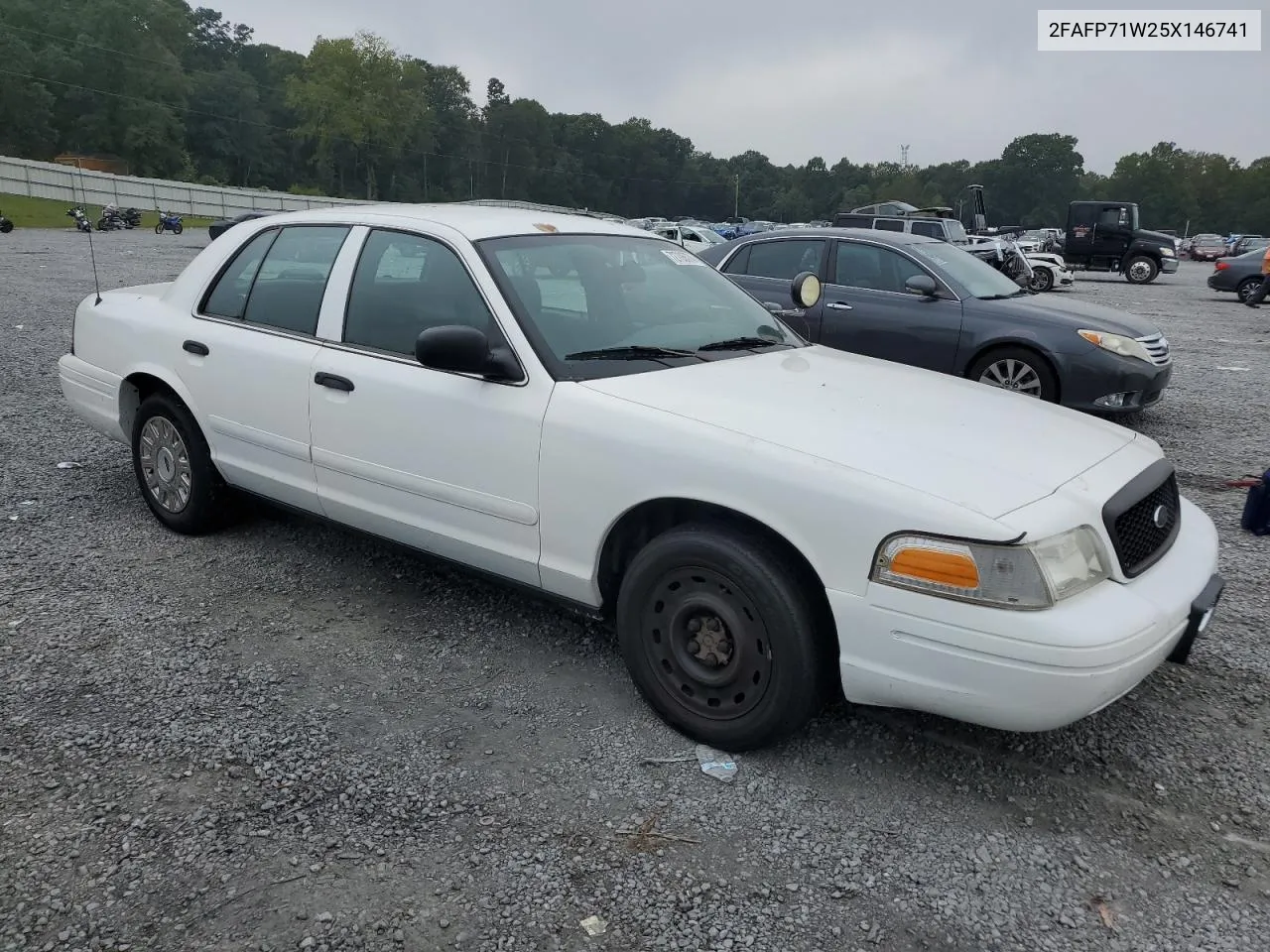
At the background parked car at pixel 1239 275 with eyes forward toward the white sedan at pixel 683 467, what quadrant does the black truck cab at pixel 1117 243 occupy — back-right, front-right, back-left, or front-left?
back-right

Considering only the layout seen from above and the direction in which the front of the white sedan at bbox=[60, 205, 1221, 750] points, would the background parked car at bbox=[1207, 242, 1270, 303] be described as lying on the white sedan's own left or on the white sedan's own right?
on the white sedan's own left

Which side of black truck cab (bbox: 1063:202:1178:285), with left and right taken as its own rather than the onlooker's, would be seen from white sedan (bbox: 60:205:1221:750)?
right

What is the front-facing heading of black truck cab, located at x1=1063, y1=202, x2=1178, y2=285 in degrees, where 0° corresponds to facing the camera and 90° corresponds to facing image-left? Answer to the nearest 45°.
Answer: approximately 270°

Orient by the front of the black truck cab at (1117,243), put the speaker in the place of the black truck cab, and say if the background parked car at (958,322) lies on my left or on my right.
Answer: on my right

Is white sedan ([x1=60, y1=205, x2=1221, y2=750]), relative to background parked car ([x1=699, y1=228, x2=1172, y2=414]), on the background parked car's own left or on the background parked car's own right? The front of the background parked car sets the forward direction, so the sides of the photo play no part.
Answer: on the background parked car's own right

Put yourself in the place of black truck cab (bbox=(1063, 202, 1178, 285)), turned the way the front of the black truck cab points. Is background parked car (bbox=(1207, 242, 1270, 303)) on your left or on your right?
on your right

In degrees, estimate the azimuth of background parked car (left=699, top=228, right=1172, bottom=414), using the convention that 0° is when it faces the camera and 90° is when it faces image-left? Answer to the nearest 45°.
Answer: approximately 315°

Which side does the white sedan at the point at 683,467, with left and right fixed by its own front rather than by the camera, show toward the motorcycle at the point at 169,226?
back

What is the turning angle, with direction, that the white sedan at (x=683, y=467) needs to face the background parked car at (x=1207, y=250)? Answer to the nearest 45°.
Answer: approximately 90° to its left

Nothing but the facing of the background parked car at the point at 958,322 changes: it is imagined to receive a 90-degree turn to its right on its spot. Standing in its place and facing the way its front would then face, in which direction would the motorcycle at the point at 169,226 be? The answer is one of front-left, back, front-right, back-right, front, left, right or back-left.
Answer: right
